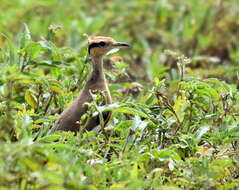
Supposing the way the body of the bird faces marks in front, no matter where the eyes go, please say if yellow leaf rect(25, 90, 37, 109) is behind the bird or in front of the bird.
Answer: behind

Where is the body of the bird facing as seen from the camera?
to the viewer's right
